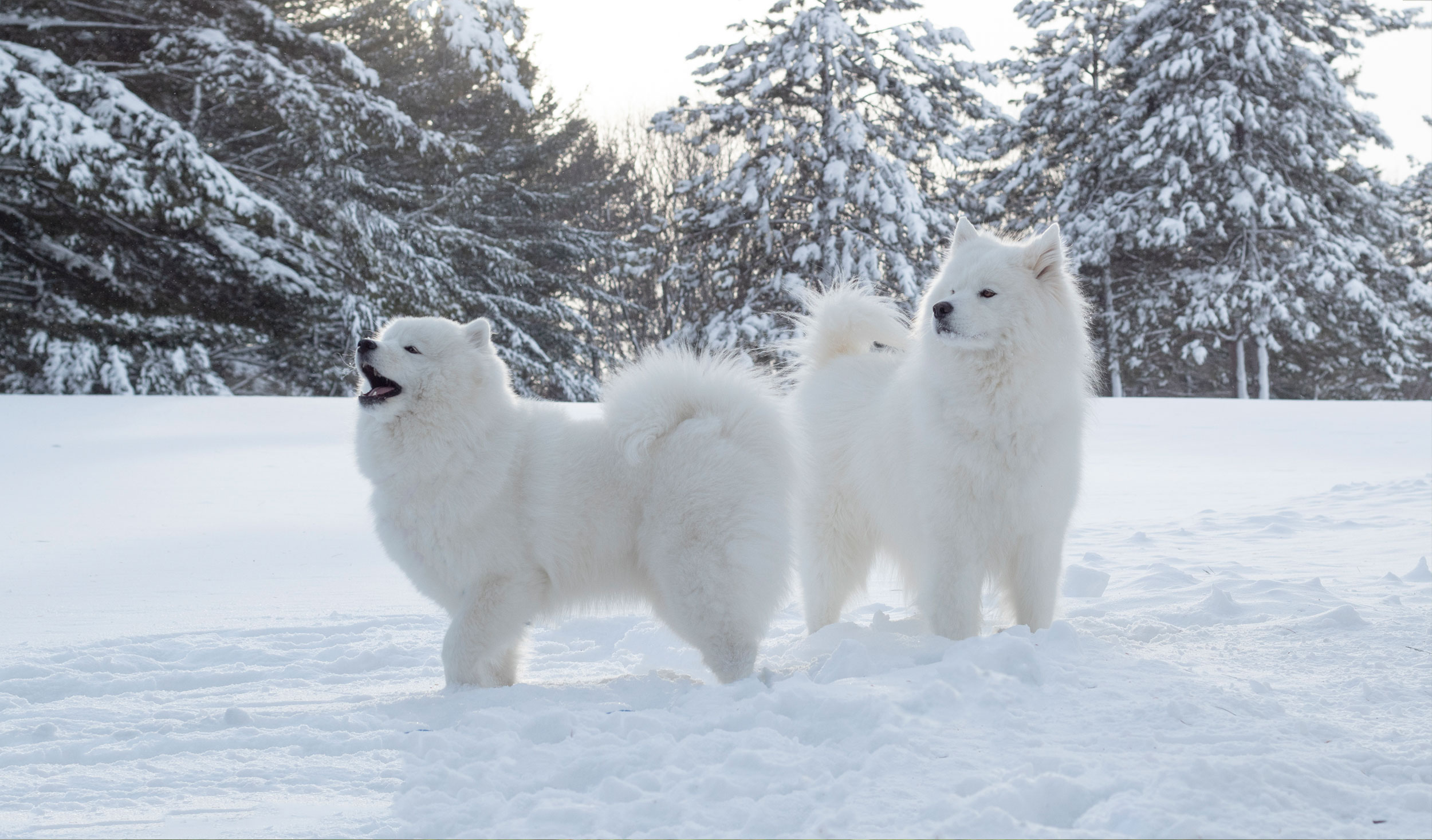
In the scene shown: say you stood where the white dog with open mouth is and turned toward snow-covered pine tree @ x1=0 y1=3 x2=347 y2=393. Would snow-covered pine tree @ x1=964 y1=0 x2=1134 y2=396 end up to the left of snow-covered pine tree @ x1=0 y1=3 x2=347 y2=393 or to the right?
right

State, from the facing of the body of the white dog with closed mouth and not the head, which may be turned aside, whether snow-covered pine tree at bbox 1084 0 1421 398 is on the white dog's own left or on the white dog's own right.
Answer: on the white dog's own left

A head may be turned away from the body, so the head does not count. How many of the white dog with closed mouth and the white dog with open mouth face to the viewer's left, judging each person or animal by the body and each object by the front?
1

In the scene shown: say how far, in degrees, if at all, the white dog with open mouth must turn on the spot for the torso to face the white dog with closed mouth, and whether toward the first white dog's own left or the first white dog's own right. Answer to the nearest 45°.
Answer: approximately 180°

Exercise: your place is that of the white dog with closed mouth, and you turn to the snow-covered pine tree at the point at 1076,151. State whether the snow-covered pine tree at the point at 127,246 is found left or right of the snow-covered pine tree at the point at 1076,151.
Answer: left

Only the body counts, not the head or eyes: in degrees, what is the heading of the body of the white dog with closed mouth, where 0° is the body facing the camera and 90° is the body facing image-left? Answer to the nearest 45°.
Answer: approximately 315°

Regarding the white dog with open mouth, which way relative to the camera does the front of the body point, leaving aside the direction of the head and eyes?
to the viewer's left

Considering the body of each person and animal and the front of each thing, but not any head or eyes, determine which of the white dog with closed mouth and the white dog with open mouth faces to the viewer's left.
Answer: the white dog with open mouth

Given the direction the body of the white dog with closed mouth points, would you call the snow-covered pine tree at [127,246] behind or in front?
behind

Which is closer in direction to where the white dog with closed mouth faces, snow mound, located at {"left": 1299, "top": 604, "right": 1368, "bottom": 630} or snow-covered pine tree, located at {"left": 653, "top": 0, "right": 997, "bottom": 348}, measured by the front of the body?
the snow mound

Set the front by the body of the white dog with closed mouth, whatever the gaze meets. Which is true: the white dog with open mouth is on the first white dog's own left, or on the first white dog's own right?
on the first white dog's own right

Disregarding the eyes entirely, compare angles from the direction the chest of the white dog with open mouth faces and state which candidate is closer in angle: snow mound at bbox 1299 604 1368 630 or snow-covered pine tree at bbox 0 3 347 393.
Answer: the snow-covered pine tree
